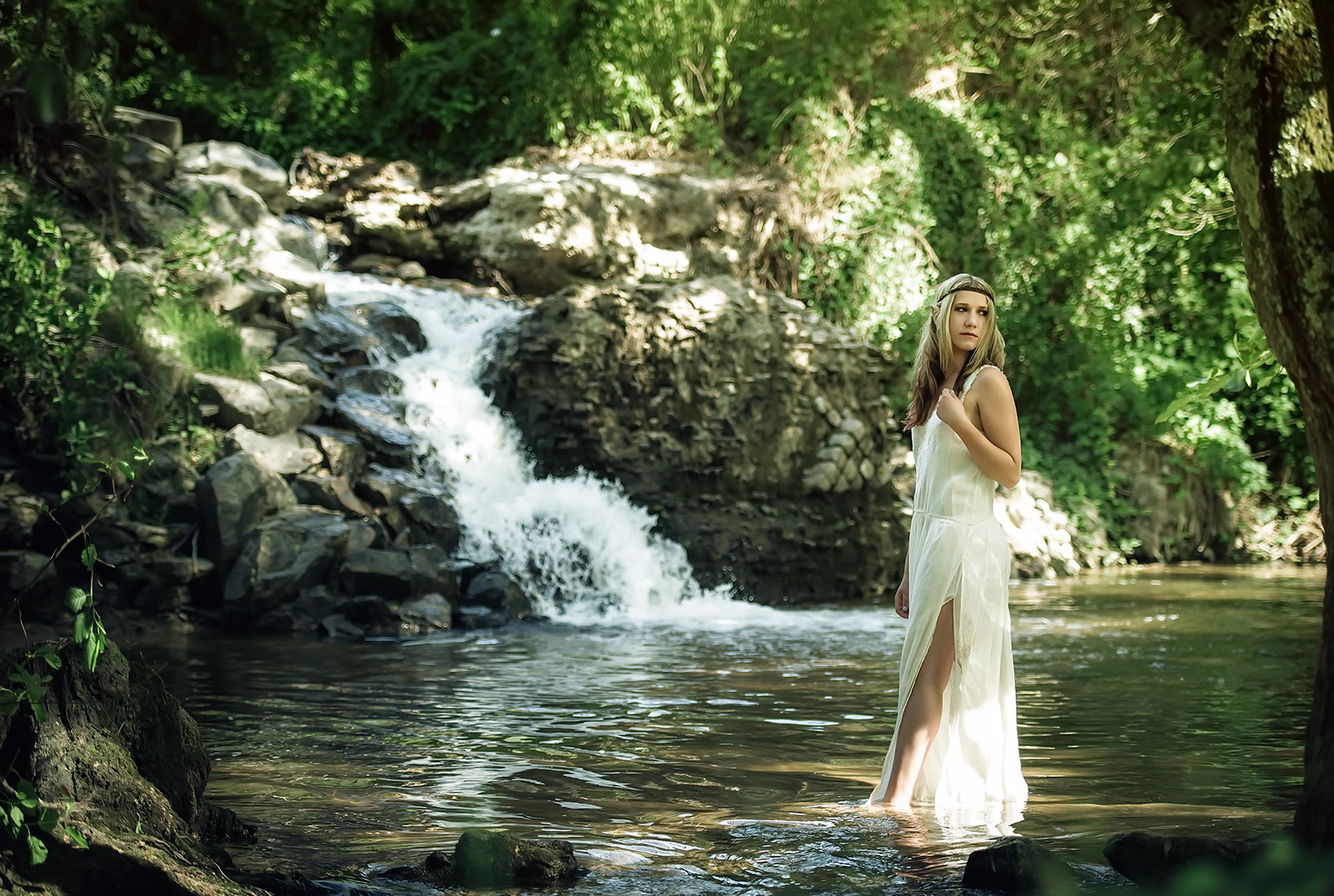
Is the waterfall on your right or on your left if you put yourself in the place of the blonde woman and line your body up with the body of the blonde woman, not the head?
on your right

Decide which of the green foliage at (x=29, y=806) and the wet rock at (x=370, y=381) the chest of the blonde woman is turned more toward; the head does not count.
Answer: the green foliage

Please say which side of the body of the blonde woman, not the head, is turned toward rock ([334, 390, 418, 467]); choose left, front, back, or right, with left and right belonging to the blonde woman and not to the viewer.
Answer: right

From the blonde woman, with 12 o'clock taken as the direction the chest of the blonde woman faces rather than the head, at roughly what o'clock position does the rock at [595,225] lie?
The rock is roughly at 4 o'clock from the blonde woman.

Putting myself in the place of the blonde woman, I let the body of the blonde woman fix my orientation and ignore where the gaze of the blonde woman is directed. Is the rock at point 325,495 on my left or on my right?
on my right

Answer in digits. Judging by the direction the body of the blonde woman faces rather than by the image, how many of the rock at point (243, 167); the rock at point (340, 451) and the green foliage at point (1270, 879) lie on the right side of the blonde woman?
2

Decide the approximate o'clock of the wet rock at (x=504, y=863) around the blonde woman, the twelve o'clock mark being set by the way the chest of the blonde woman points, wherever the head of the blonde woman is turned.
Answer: The wet rock is roughly at 12 o'clock from the blonde woman.

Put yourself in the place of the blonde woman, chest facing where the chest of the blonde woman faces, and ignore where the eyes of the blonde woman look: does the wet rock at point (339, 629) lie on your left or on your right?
on your right

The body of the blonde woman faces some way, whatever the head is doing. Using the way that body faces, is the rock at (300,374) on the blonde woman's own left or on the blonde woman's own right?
on the blonde woman's own right

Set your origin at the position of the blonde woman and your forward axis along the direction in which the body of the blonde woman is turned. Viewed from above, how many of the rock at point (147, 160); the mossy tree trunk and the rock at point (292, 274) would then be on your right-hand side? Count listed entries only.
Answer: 2

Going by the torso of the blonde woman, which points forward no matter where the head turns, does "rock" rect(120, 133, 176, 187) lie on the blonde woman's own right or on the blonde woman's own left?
on the blonde woman's own right

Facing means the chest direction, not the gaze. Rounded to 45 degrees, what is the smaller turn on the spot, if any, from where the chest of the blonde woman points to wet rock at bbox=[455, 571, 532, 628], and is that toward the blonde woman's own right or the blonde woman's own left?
approximately 90° to the blonde woman's own right

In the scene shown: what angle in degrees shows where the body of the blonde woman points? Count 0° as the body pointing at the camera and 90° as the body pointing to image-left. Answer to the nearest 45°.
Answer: approximately 45°

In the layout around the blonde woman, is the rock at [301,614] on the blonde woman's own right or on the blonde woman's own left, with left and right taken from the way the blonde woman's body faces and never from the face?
on the blonde woman's own right

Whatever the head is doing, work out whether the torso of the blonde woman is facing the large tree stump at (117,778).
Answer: yes
